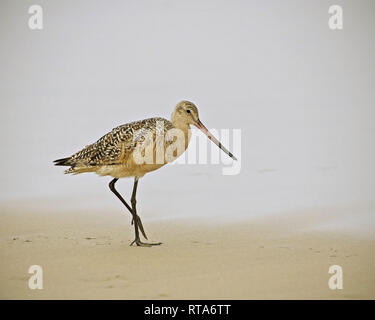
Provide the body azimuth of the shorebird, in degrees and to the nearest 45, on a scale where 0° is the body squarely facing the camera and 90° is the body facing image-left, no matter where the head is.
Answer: approximately 270°
